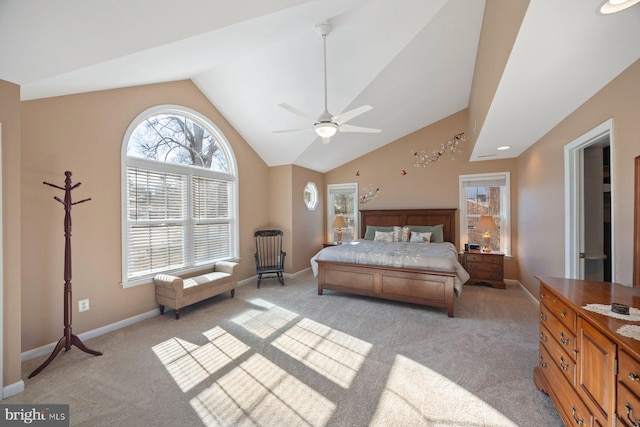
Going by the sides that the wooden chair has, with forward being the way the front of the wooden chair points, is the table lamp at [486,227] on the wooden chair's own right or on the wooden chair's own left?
on the wooden chair's own left

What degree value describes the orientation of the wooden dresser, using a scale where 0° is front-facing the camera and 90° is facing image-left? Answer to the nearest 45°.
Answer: approximately 45°

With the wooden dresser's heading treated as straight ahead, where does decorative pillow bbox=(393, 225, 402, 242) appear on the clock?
The decorative pillow is roughly at 3 o'clock from the wooden dresser.

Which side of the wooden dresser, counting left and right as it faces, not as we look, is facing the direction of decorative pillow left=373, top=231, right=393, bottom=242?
right

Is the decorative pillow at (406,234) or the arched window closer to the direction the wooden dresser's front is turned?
the arched window

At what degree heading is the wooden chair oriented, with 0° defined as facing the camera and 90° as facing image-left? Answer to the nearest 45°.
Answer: approximately 0°

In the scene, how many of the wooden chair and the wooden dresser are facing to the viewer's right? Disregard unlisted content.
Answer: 0

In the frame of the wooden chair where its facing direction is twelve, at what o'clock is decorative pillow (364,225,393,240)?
The decorative pillow is roughly at 9 o'clock from the wooden chair.

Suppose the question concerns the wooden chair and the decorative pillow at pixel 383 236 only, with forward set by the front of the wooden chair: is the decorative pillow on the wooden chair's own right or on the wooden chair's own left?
on the wooden chair's own left

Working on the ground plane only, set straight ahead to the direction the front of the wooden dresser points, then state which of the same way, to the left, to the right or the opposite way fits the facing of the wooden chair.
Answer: to the left

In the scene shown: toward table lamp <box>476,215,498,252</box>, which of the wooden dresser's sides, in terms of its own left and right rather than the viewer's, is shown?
right
